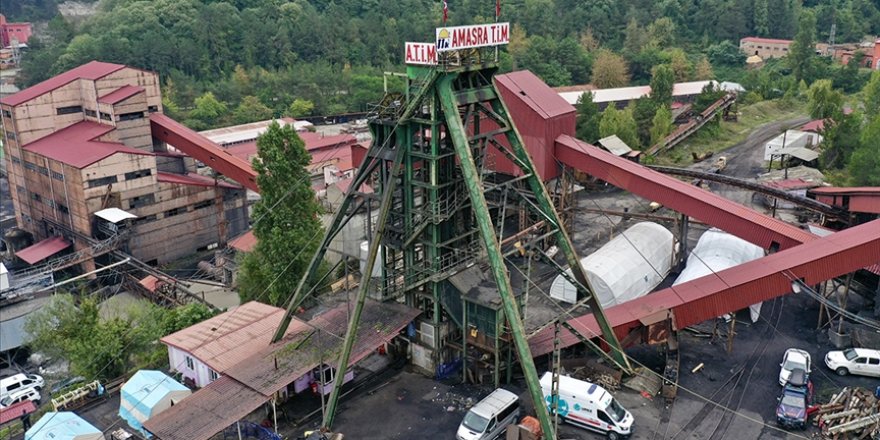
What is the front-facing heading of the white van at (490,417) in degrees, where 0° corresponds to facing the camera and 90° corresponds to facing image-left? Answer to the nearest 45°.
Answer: approximately 45°

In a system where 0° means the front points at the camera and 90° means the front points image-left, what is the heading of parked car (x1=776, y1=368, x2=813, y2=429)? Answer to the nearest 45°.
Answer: approximately 0°

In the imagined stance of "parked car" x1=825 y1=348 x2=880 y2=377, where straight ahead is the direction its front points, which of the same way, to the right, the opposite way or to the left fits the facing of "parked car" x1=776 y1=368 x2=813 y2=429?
to the left

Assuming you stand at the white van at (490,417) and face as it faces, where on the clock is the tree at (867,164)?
The tree is roughly at 6 o'clock from the white van.

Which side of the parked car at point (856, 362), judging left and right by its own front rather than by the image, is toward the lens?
left

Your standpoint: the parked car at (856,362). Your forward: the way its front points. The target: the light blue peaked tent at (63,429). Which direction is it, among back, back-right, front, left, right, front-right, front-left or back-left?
front-left
